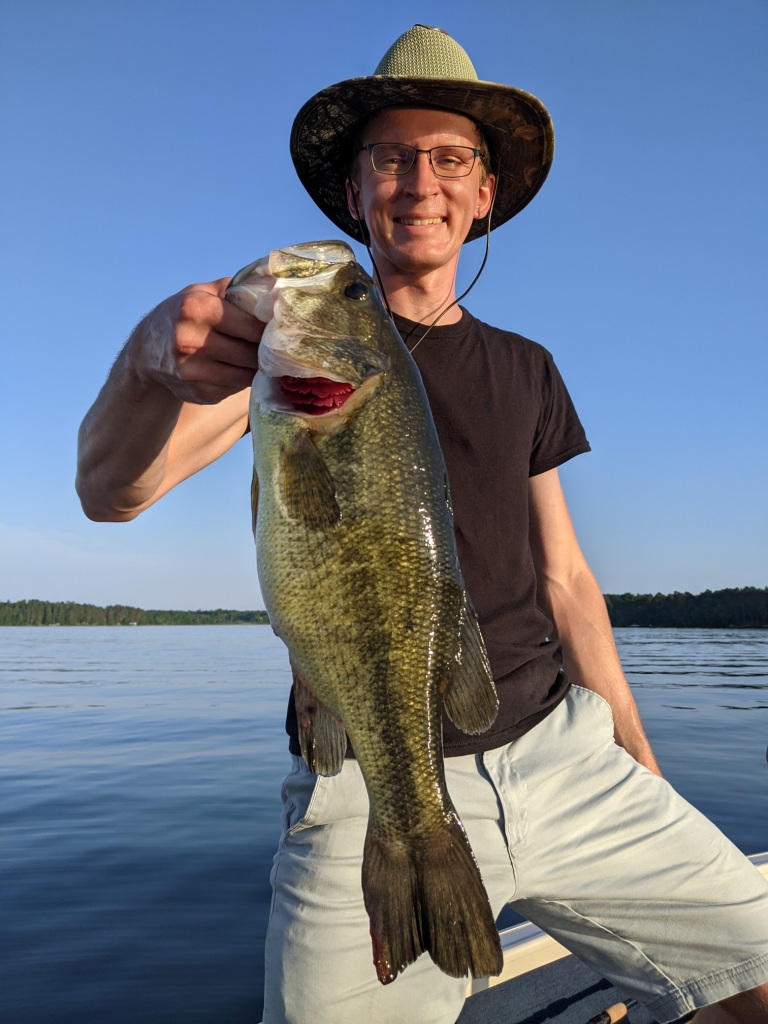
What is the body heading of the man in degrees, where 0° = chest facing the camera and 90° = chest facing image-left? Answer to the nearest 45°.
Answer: approximately 0°
